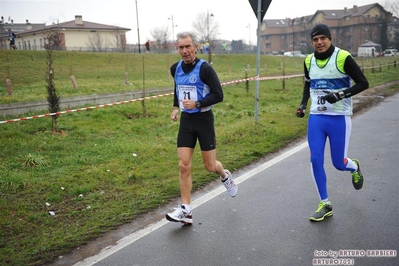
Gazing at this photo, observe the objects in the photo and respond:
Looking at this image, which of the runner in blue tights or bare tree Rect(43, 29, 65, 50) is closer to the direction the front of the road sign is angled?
the bare tree

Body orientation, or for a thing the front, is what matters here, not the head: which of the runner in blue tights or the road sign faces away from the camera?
the road sign

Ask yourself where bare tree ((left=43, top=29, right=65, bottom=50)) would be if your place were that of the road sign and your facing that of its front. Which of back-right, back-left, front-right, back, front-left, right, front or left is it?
front-left

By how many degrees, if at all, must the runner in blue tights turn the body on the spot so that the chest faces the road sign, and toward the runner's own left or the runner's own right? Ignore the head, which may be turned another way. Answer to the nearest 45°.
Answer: approximately 135° to the runner's own right

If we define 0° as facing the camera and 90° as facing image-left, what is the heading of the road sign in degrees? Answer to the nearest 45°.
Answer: approximately 180°

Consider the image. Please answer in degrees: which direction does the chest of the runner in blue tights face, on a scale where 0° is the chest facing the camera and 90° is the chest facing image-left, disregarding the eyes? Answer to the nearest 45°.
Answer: approximately 45°

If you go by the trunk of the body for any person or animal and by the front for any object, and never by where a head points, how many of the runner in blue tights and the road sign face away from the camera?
1

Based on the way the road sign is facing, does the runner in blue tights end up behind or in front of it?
behind

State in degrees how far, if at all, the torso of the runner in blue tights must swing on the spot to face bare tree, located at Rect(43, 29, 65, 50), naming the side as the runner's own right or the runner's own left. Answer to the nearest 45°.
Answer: approximately 90° to the runner's own right
